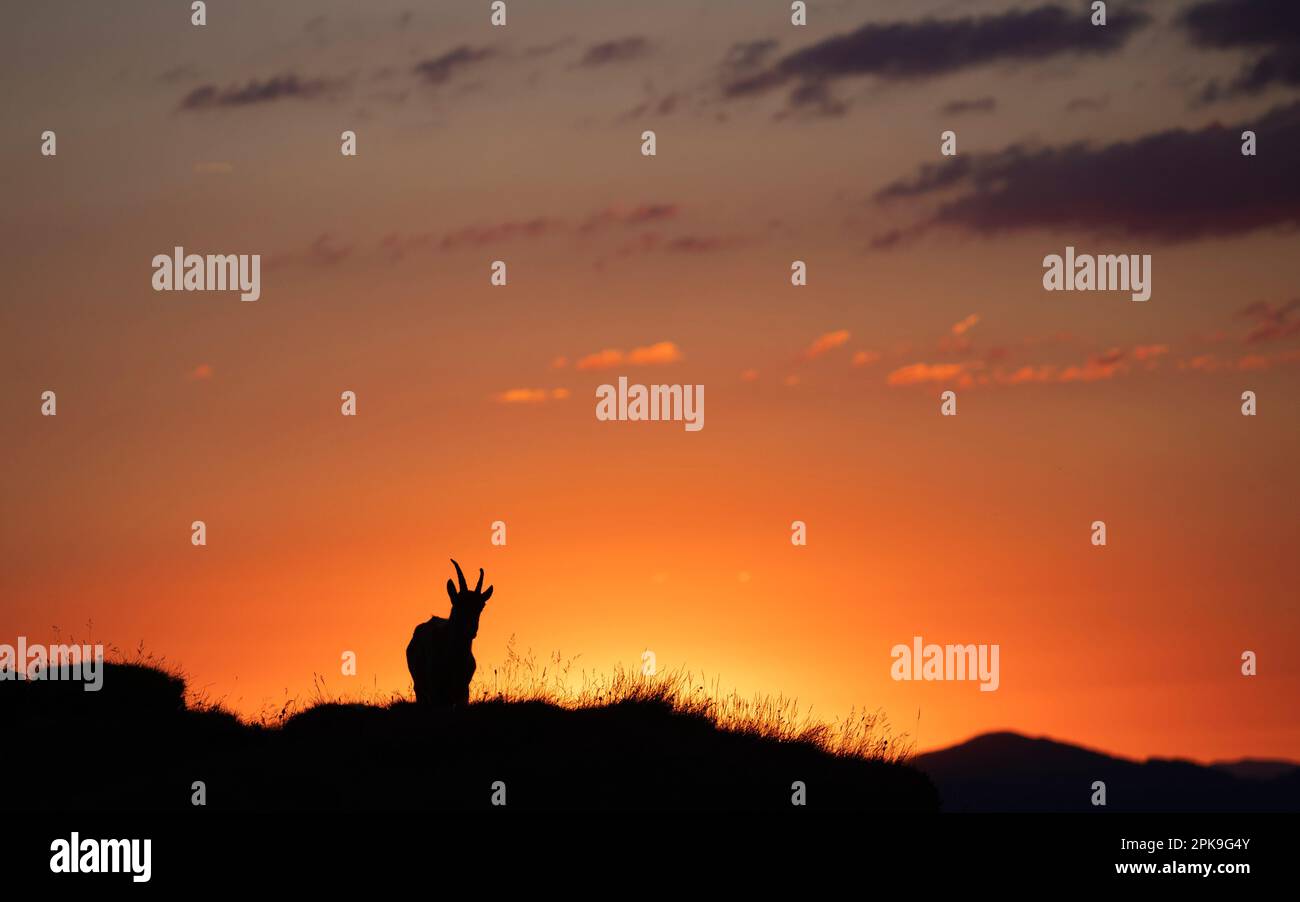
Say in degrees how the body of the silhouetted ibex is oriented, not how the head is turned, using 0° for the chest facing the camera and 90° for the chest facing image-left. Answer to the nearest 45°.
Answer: approximately 315°
